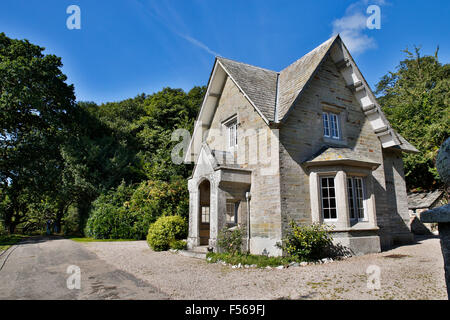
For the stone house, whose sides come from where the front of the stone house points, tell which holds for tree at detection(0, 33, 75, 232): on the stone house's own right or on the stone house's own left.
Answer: on the stone house's own right

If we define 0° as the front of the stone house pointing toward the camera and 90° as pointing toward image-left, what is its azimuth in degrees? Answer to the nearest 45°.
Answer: approximately 45°

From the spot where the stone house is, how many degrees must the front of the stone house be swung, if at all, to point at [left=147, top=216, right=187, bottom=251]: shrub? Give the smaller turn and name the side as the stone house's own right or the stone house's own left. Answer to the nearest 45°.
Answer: approximately 45° to the stone house's own right

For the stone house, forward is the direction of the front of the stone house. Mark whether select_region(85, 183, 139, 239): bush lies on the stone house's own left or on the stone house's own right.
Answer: on the stone house's own right

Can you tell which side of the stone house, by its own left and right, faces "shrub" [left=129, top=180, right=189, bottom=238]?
right

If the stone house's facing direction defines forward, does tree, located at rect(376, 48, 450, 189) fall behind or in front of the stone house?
behind
